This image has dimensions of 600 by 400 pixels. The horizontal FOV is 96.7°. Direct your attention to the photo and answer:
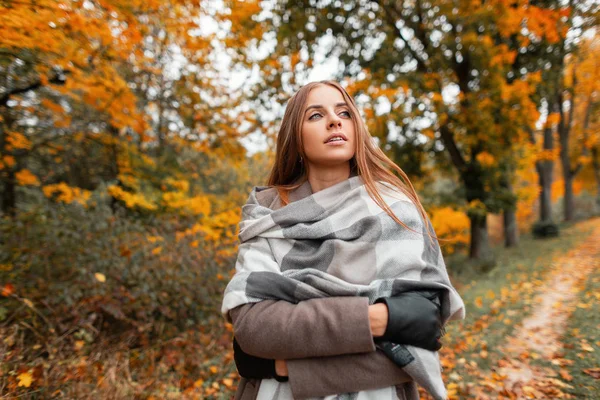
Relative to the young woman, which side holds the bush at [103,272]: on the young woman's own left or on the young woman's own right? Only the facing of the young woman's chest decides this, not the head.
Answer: on the young woman's own right

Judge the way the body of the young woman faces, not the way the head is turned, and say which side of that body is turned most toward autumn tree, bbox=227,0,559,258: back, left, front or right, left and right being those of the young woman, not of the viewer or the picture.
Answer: back

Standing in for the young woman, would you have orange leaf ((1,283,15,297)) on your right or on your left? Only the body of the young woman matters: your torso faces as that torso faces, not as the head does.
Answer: on your right

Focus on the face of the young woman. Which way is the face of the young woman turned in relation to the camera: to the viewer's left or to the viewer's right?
to the viewer's right

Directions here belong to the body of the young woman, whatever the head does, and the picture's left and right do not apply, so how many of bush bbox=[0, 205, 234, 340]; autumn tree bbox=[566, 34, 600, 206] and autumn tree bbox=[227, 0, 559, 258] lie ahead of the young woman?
0

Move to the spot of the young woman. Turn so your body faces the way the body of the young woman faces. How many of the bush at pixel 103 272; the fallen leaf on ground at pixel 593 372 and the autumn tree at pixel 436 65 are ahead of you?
0

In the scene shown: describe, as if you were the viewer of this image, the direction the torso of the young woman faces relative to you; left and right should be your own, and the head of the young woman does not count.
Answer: facing the viewer

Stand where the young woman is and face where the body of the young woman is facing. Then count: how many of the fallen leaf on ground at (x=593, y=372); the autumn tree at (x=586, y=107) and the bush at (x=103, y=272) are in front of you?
0

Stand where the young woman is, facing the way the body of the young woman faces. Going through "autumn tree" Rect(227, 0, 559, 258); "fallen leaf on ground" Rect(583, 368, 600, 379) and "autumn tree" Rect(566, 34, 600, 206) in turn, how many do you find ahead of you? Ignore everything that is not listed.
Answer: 0
